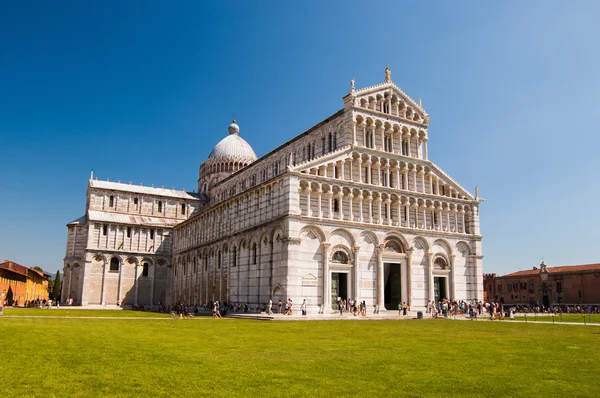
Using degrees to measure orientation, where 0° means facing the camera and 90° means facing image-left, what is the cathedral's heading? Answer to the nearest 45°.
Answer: approximately 315°
